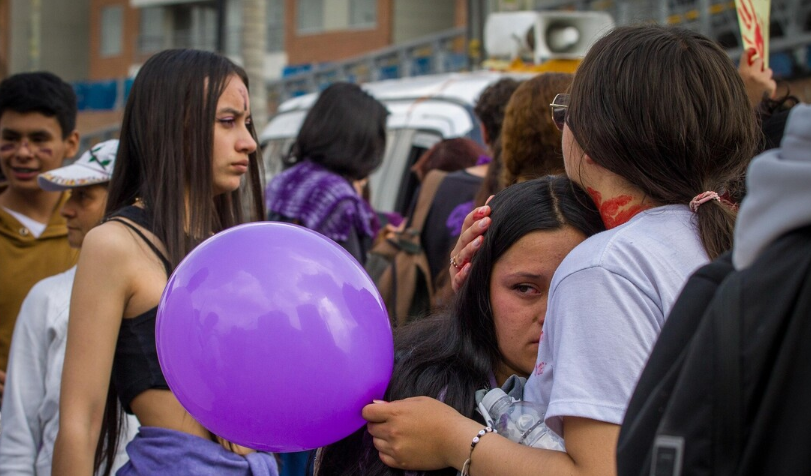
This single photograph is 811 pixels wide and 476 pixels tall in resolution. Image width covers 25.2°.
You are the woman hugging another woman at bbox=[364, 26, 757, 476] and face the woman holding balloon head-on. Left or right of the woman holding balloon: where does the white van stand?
right

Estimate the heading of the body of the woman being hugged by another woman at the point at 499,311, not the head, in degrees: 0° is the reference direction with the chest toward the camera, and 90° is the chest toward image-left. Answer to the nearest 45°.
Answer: approximately 315°

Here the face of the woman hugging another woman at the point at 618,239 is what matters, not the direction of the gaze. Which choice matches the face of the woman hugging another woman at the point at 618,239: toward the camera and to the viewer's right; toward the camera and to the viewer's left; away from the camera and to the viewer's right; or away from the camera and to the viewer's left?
away from the camera and to the viewer's left

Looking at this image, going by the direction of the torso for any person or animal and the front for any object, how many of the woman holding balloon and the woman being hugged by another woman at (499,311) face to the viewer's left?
0

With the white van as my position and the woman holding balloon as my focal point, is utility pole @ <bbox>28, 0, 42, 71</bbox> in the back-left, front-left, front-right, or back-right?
back-right
